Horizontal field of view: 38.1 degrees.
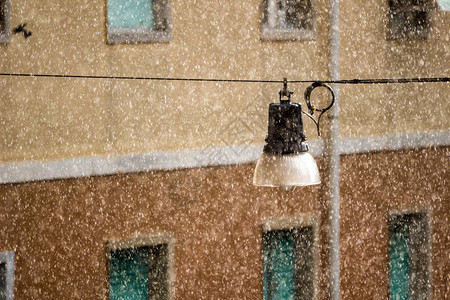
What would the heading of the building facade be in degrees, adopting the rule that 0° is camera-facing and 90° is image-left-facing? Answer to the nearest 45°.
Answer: approximately 45°
